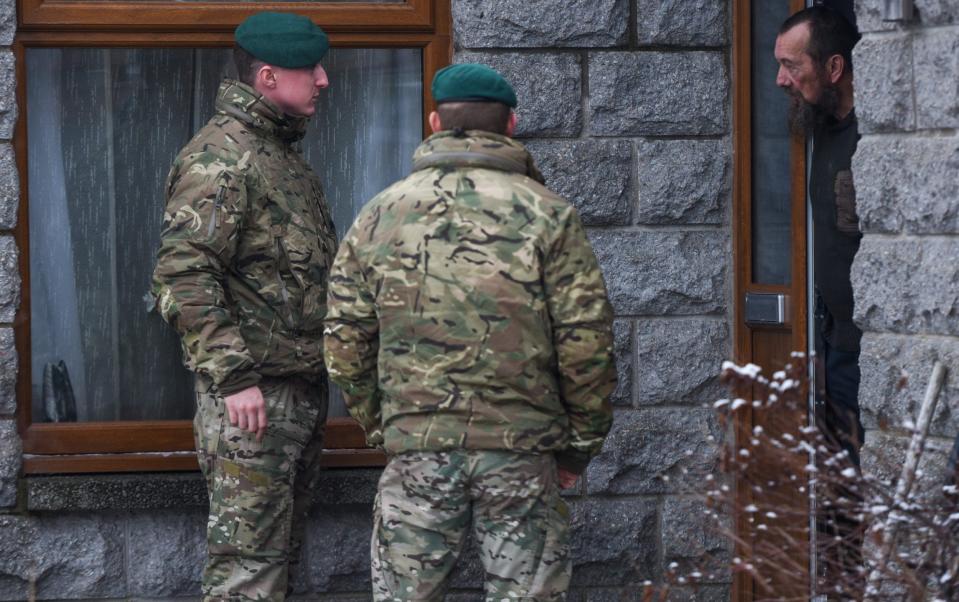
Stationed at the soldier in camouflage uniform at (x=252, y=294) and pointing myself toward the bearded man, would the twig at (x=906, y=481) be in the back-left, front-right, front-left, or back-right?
front-right

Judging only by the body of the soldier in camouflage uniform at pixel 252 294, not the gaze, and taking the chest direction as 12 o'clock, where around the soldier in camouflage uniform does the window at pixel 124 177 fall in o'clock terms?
The window is roughly at 8 o'clock from the soldier in camouflage uniform.

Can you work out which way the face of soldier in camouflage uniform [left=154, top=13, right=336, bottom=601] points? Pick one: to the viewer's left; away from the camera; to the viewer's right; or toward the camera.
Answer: to the viewer's right

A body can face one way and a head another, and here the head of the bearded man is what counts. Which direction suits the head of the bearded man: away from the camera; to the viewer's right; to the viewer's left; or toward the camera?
to the viewer's left

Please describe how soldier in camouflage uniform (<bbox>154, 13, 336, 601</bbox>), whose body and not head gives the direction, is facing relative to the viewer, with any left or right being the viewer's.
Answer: facing to the right of the viewer

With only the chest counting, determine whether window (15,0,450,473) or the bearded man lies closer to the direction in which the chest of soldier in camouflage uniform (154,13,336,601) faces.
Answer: the bearded man

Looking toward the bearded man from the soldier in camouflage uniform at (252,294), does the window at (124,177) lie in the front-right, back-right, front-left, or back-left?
back-left

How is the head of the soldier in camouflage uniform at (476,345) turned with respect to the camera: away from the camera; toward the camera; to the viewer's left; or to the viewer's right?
away from the camera

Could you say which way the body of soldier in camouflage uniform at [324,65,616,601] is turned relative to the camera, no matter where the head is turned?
away from the camera

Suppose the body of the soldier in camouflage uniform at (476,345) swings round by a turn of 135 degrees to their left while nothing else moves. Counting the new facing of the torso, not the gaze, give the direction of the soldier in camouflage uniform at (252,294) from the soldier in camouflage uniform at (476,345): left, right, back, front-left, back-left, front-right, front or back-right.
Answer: right

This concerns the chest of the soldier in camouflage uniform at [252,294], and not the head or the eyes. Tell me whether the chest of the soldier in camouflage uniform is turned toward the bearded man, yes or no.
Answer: yes

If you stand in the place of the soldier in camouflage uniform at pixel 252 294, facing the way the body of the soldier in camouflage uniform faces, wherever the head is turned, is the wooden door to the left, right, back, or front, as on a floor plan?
front

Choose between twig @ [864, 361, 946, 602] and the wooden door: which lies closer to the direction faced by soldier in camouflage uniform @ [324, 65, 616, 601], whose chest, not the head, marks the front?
the wooden door

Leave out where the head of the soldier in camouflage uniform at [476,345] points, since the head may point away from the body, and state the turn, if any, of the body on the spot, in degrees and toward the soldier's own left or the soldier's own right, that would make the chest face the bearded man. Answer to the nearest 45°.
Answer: approximately 45° to the soldier's own right

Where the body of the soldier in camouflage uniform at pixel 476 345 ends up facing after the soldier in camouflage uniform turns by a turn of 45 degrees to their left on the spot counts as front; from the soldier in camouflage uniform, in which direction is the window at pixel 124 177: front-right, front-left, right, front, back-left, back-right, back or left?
front
